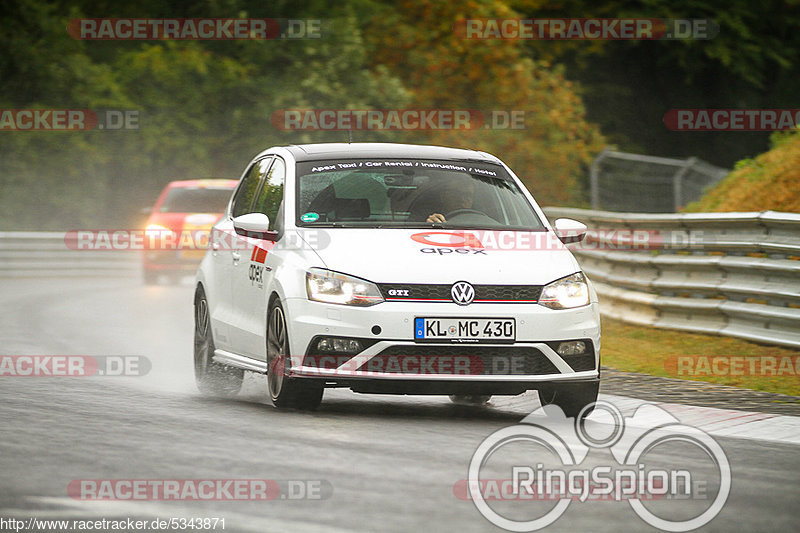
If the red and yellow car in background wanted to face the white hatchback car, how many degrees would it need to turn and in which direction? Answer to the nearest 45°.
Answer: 0° — it already faces it

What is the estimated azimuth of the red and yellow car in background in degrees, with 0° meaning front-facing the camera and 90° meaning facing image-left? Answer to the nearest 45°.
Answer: approximately 0°

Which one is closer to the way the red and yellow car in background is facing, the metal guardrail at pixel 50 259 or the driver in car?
the driver in car

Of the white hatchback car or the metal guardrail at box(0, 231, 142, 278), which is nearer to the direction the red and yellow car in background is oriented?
the white hatchback car

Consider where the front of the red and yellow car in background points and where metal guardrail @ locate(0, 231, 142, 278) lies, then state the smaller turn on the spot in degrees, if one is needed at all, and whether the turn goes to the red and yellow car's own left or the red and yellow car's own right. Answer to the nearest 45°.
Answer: approximately 135° to the red and yellow car's own right

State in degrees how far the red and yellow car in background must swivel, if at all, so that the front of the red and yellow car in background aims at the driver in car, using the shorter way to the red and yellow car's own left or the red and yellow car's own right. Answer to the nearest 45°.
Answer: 0° — it already faces them

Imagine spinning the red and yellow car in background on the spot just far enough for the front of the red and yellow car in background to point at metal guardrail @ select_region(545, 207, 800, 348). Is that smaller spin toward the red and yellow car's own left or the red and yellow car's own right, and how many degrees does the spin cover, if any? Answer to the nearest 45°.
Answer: approximately 45° to the red and yellow car's own left
